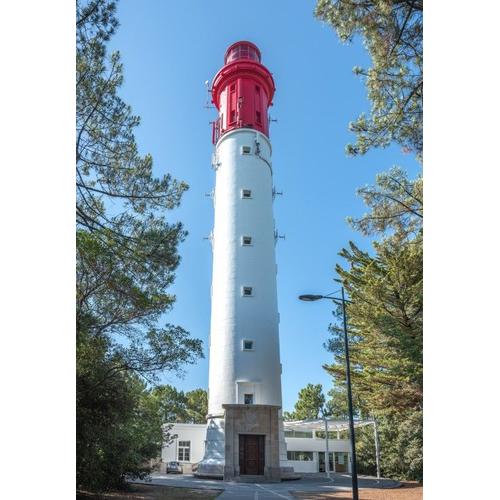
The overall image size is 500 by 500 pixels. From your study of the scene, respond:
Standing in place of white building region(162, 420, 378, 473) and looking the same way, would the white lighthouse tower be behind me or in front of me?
in front

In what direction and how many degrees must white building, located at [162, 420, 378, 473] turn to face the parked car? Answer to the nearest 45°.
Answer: approximately 45° to its right

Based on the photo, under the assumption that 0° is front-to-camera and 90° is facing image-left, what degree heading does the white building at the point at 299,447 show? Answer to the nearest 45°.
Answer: approximately 0°
